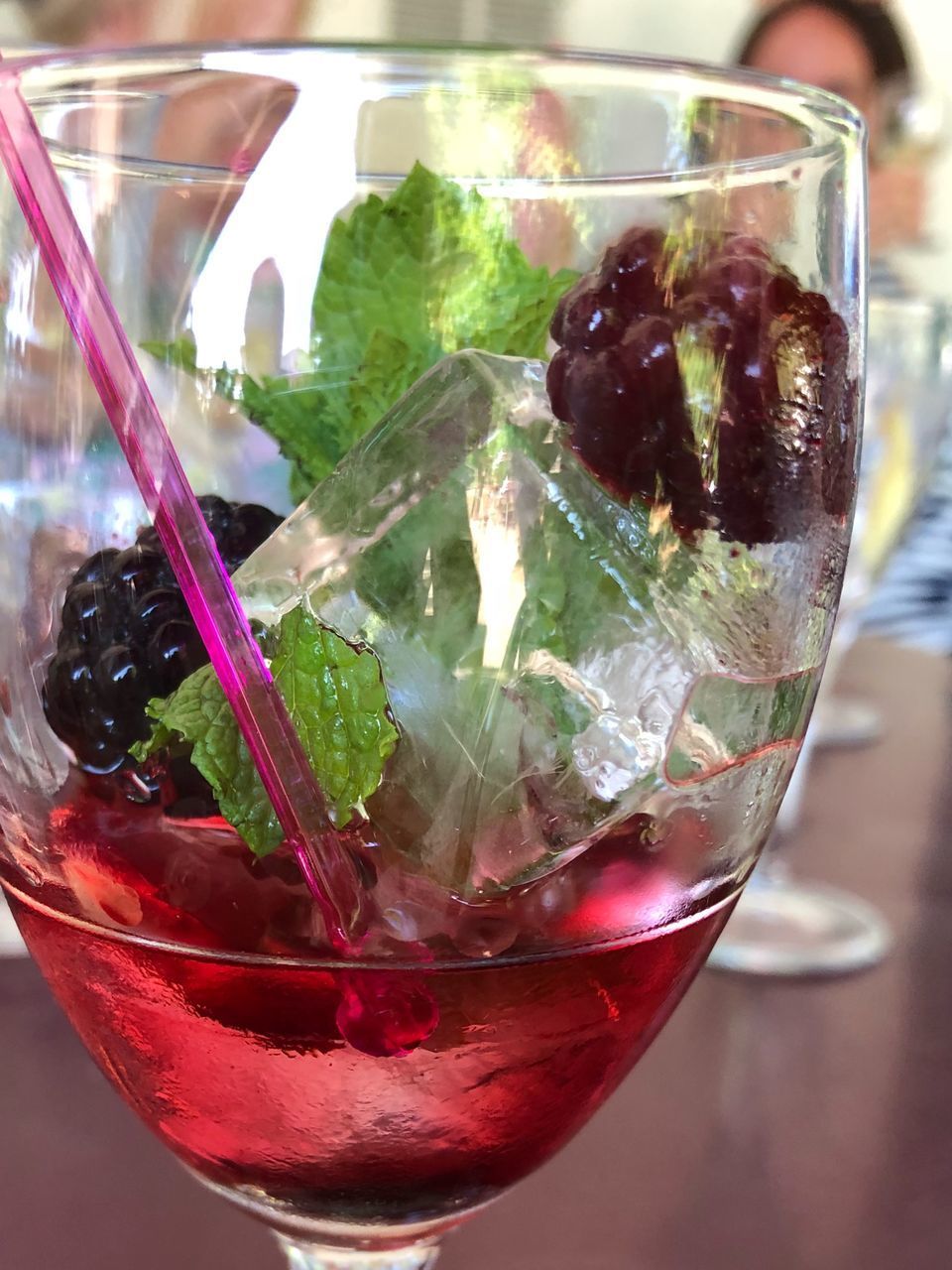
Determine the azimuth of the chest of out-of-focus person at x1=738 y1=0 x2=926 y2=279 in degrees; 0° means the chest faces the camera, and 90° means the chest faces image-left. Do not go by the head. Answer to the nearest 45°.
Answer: approximately 45°

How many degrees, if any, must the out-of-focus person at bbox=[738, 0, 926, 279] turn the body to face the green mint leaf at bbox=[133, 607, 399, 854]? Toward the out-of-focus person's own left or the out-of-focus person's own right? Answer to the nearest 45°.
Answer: approximately 45° to the out-of-focus person's own left

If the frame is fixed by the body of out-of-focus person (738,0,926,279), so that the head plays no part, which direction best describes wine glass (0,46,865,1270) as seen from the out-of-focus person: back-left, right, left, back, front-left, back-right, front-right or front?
front-left
